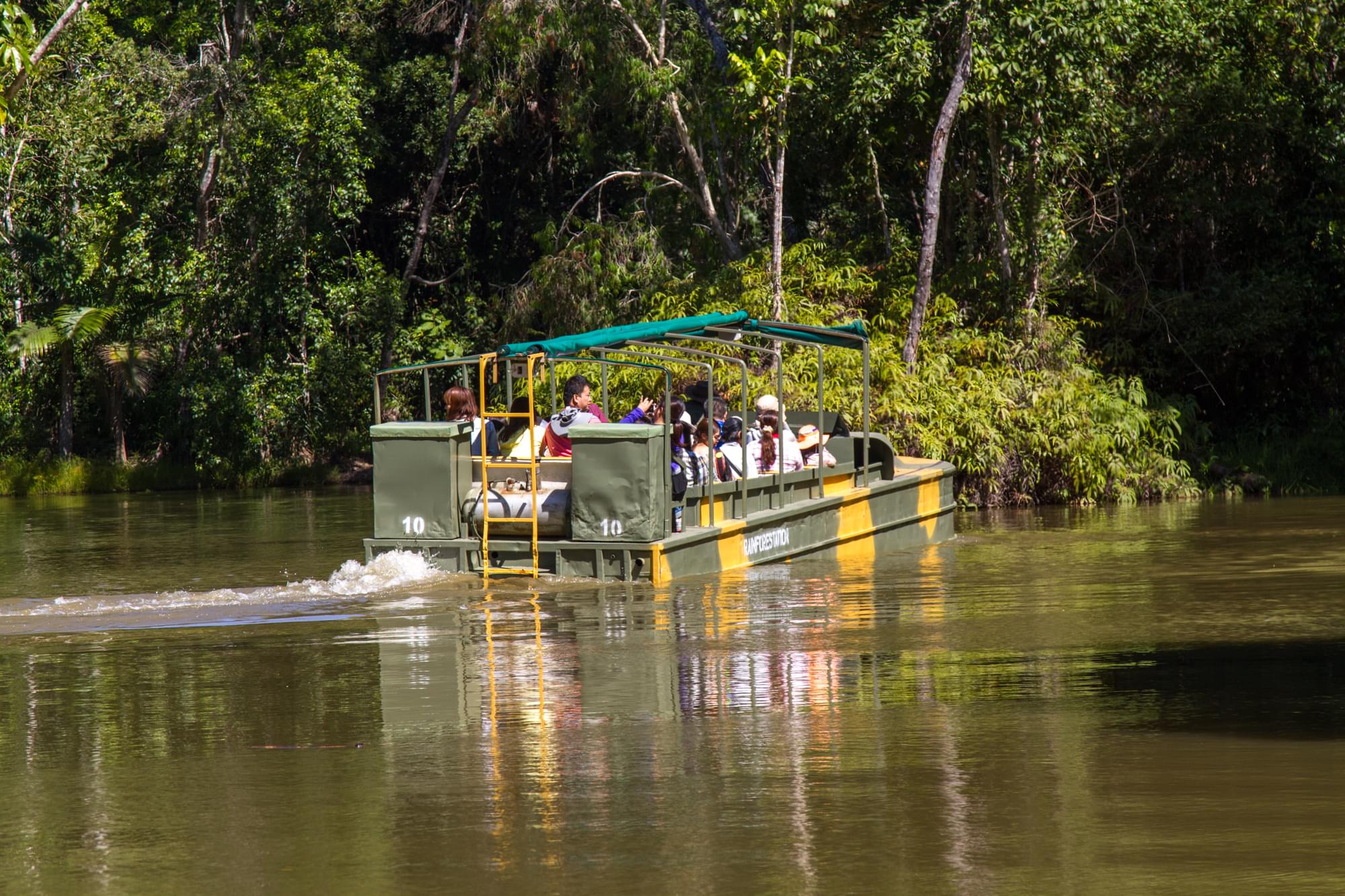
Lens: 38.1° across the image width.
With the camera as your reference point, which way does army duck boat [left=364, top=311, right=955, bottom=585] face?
facing away from the viewer and to the right of the viewer

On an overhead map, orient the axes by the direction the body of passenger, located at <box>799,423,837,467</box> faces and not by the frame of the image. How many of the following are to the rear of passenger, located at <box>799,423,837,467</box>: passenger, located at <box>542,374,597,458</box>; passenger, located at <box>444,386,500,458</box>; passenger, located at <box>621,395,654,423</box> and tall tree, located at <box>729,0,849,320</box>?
3

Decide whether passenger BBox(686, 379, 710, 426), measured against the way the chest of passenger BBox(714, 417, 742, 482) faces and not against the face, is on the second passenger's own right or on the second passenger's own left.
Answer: on the second passenger's own left

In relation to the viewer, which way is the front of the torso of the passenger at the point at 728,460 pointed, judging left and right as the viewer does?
facing away from the viewer and to the right of the viewer

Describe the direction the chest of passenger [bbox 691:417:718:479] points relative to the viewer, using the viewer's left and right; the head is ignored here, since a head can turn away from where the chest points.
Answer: facing away from the viewer and to the right of the viewer

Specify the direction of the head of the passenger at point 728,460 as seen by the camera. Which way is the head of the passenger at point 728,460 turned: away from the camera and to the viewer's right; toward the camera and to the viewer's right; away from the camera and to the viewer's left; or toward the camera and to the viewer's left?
away from the camera and to the viewer's right

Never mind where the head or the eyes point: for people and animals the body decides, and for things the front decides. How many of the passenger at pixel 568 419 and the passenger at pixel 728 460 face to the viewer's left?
0

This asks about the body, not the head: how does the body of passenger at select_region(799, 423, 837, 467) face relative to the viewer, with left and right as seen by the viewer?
facing away from the viewer and to the right of the viewer

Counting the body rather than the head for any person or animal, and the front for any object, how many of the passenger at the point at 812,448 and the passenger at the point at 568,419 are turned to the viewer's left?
0
